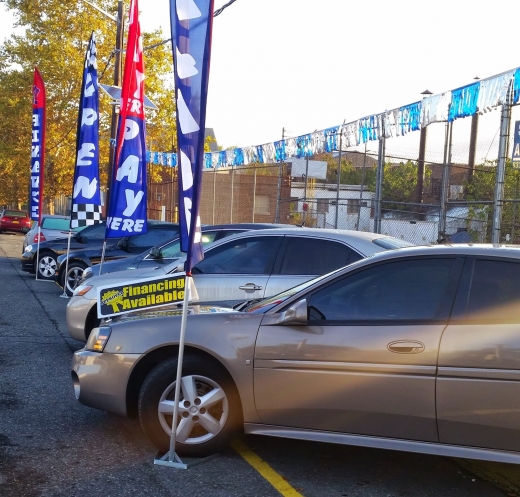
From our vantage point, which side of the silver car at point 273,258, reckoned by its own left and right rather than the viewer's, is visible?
left

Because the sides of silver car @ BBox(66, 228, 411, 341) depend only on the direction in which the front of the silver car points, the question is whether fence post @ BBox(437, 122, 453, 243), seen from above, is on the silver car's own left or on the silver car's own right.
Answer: on the silver car's own right

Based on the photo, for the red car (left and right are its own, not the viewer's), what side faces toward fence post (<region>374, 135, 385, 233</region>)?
back

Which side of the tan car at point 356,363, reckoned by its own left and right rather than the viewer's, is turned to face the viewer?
left

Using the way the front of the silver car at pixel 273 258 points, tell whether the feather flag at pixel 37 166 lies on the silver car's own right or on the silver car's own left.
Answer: on the silver car's own right

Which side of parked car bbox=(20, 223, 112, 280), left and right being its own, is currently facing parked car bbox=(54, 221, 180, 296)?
left

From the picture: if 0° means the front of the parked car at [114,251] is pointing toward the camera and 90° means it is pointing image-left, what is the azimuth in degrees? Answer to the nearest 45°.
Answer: approximately 45°

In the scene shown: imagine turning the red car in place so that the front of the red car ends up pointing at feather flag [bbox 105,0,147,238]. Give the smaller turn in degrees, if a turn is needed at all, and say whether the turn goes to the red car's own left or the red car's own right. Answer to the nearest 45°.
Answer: approximately 180°

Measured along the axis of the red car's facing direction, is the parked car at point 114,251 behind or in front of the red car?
behind
